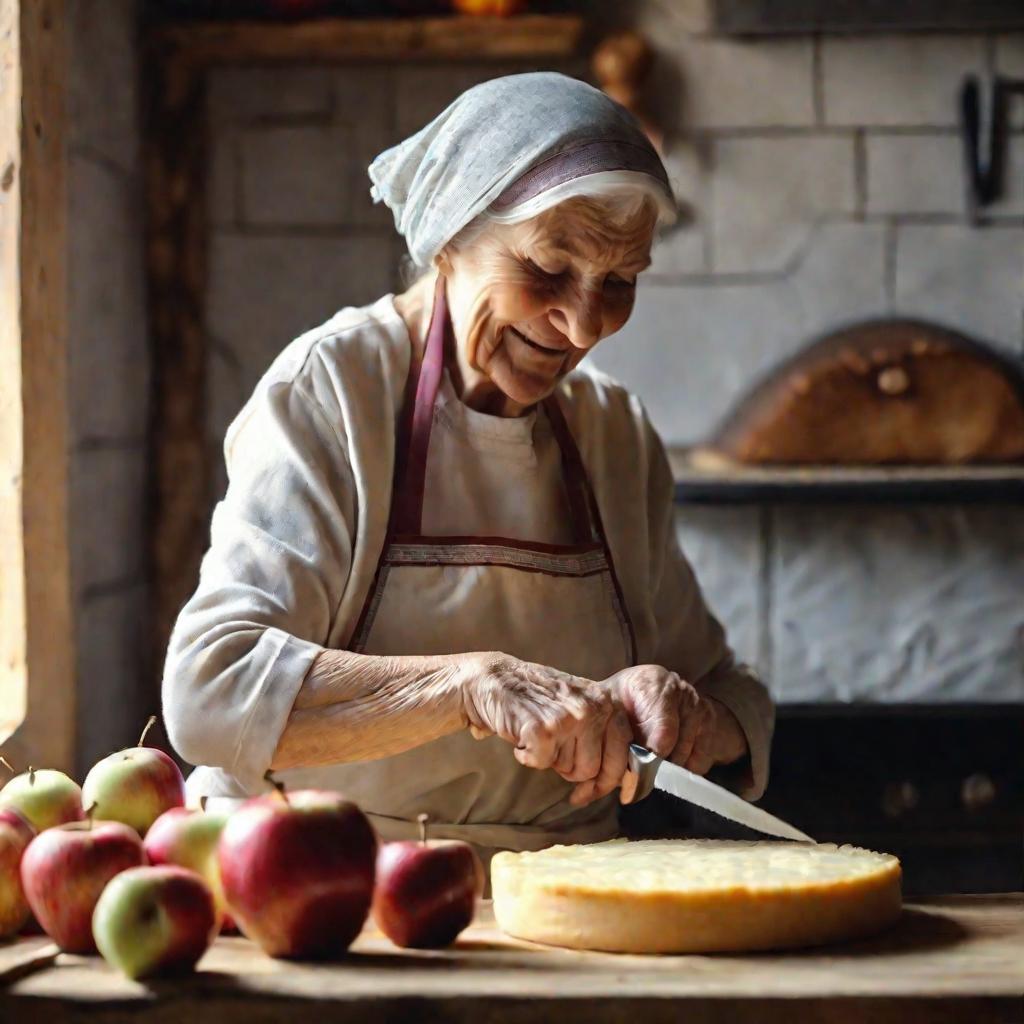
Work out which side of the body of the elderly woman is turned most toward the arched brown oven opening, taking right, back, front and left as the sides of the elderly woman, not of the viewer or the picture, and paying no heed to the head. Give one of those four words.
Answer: left

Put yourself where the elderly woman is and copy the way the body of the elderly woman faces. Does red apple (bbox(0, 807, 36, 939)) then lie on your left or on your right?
on your right

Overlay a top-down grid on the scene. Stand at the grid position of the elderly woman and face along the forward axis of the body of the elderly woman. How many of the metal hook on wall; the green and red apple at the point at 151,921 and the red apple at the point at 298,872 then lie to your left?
1

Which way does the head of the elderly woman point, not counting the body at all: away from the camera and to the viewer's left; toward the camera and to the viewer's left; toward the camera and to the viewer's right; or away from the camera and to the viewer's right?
toward the camera and to the viewer's right

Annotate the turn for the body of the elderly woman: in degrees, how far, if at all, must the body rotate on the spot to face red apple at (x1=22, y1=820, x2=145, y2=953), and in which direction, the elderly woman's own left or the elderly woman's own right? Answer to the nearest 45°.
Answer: approximately 90° to the elderly woman's own right

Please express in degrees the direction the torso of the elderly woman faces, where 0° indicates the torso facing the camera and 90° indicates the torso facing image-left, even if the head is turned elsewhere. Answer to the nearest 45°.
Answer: approximately 315°

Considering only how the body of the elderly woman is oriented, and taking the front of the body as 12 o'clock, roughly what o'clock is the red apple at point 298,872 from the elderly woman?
The red apple is roughly at 2 o'clock from the elderly woman.

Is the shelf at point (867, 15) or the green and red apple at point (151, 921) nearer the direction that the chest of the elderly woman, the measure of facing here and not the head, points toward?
the green and red apple

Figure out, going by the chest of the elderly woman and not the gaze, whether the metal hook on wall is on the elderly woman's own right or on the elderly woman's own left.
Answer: on the elderly woman's own left
